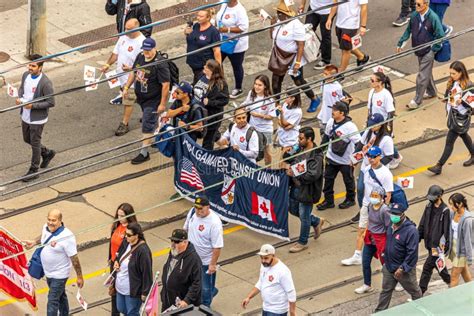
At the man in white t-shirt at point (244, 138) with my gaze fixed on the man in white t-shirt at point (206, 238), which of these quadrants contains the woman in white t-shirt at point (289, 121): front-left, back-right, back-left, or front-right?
back-left

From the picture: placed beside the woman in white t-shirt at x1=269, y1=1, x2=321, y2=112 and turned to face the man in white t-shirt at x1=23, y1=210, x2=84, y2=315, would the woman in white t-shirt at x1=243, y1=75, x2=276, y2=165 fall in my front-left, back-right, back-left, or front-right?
front-left

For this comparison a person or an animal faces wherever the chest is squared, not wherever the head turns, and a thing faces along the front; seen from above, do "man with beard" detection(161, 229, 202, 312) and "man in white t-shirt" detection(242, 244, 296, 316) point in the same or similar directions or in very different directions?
same or similar directions

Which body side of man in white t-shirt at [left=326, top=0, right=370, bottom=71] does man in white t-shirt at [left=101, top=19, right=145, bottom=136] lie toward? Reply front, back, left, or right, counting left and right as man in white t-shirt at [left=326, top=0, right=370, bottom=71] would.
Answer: front

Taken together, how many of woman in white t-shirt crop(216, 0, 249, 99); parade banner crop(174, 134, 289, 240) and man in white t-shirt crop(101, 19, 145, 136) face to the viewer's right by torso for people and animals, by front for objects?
0

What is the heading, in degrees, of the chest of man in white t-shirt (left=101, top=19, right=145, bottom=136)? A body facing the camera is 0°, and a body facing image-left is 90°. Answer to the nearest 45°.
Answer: approximately 45°

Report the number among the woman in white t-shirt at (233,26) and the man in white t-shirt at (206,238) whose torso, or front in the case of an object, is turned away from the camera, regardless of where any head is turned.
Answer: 0

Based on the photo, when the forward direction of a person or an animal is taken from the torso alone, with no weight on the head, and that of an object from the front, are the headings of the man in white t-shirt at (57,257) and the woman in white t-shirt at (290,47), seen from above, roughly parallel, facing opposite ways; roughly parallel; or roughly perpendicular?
roughly parallel

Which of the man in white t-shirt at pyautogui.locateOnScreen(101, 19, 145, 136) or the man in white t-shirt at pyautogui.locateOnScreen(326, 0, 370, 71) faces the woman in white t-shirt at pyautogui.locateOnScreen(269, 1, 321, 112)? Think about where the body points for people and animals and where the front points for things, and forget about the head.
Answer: the man in white t-shirt at pyautogui.locateOnScreen(326, 0, 370, 71)

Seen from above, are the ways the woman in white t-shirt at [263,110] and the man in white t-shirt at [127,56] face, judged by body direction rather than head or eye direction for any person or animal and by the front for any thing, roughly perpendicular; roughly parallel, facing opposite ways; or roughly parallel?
roughly parallel

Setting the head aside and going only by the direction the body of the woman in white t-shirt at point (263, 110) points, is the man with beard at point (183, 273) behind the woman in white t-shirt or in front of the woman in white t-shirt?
in front

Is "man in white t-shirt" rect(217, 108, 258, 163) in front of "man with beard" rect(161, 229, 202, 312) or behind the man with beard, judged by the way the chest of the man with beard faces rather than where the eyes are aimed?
behind

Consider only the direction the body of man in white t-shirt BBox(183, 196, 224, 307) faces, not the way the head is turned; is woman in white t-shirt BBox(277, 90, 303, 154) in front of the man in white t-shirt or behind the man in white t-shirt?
behind

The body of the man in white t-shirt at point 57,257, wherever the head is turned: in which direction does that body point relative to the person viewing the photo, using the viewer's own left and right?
facing the viewer and to the left of the viewer
